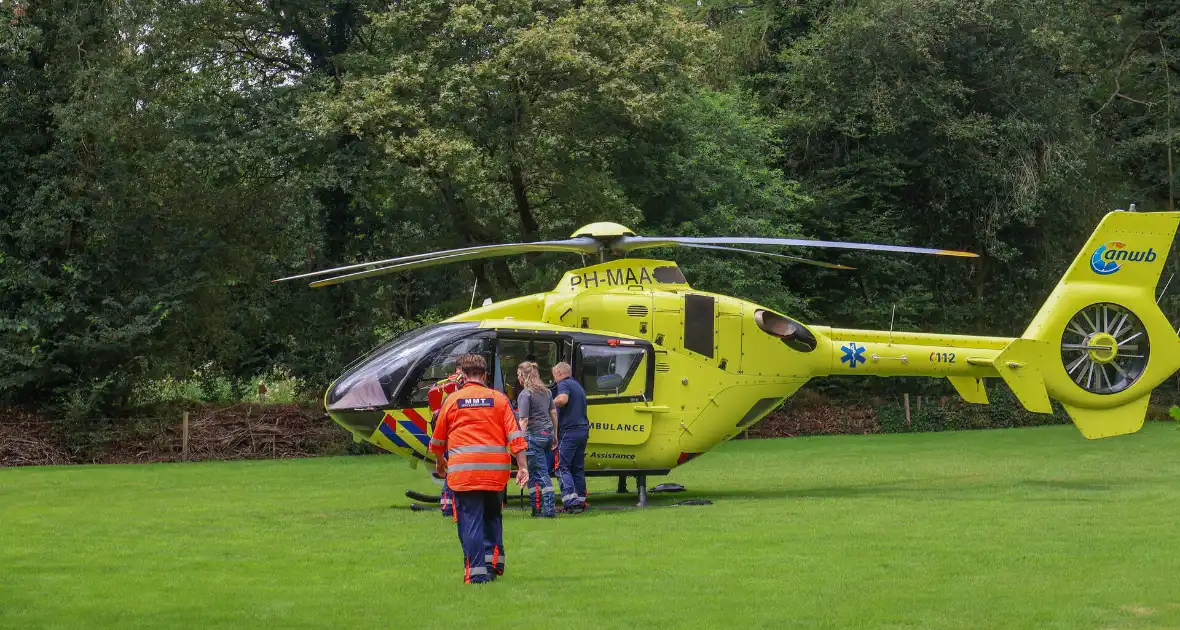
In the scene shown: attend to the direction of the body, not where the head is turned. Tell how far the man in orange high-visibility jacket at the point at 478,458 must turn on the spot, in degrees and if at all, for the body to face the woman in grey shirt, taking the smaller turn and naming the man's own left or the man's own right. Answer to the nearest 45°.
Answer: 0° — they already face them

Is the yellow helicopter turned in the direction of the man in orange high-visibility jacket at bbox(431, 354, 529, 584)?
no

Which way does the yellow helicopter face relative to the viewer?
to the viewer's left

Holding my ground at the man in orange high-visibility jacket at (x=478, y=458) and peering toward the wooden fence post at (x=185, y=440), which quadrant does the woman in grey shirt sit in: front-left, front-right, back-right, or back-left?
front-right

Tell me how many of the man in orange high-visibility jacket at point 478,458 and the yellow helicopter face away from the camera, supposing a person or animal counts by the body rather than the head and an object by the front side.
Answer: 1

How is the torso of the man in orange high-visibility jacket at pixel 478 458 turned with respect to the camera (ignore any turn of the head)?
away from the camera

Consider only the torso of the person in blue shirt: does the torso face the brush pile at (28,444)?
yes

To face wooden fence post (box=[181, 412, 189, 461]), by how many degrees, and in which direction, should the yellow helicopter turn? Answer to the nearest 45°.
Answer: approximately 45° to its right

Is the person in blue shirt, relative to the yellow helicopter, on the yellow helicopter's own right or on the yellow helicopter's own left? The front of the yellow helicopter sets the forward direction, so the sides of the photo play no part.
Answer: on the yellow helicopter's own left

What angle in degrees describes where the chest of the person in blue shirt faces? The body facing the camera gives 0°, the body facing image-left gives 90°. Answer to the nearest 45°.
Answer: approximately 135°

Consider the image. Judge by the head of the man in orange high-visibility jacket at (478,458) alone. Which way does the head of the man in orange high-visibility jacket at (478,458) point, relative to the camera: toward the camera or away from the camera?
away from the camera

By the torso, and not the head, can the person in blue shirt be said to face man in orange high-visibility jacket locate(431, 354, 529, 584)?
no

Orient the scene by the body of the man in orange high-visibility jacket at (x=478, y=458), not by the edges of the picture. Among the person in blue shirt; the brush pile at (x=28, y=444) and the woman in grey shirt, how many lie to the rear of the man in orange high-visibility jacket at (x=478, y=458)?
0

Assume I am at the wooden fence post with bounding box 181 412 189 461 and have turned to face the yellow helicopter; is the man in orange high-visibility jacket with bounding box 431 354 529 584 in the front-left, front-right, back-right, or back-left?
front-right

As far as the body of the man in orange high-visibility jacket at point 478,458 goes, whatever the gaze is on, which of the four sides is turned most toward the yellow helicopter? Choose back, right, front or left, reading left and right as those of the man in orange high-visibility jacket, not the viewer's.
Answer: front
